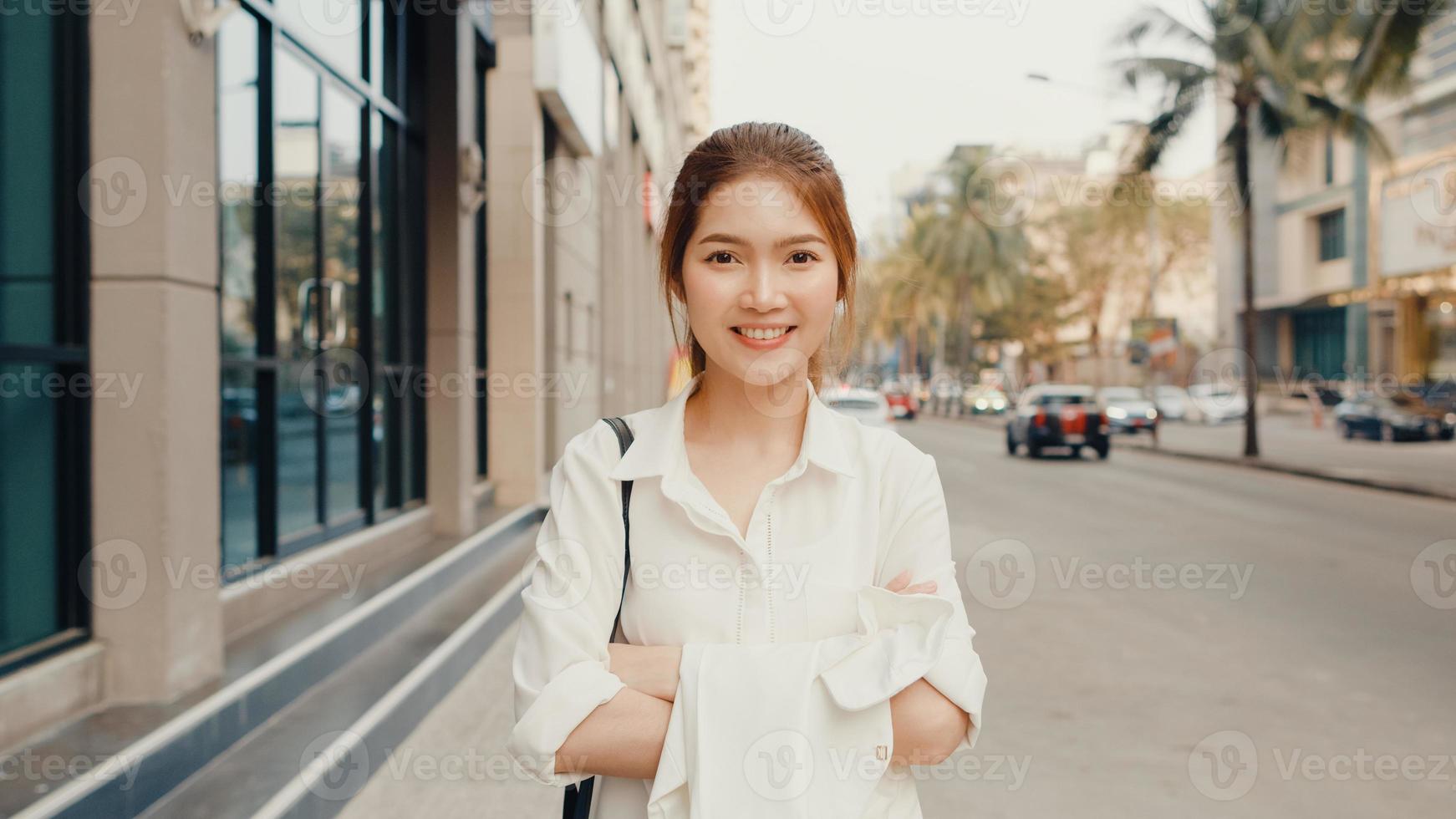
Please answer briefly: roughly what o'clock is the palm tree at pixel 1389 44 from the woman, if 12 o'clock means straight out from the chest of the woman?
The palm tree is roughly at 7 o'clock from the woman.

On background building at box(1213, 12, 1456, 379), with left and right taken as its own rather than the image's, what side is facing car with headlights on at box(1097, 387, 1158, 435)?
front

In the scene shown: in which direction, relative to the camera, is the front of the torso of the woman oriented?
toward the camera

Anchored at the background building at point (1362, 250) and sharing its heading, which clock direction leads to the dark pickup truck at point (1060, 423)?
The dark pickup truck is roughly at 11 o'clock from the background building.

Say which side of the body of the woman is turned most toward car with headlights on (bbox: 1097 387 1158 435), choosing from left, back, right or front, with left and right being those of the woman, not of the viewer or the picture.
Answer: back

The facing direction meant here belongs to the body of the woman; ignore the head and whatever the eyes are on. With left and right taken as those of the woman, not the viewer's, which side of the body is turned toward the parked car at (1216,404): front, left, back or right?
back

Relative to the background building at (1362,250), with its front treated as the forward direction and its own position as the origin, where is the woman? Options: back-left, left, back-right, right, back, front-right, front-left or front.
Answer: front-left

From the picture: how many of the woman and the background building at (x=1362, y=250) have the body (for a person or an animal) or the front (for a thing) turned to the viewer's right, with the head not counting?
0

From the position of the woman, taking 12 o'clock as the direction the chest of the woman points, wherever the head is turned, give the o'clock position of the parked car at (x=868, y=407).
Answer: The parked car is roughly at 6 o'clock from the woman.

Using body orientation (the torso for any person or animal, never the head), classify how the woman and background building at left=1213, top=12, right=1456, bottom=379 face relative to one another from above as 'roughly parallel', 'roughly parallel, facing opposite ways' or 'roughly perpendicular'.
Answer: roughly perpendicular
